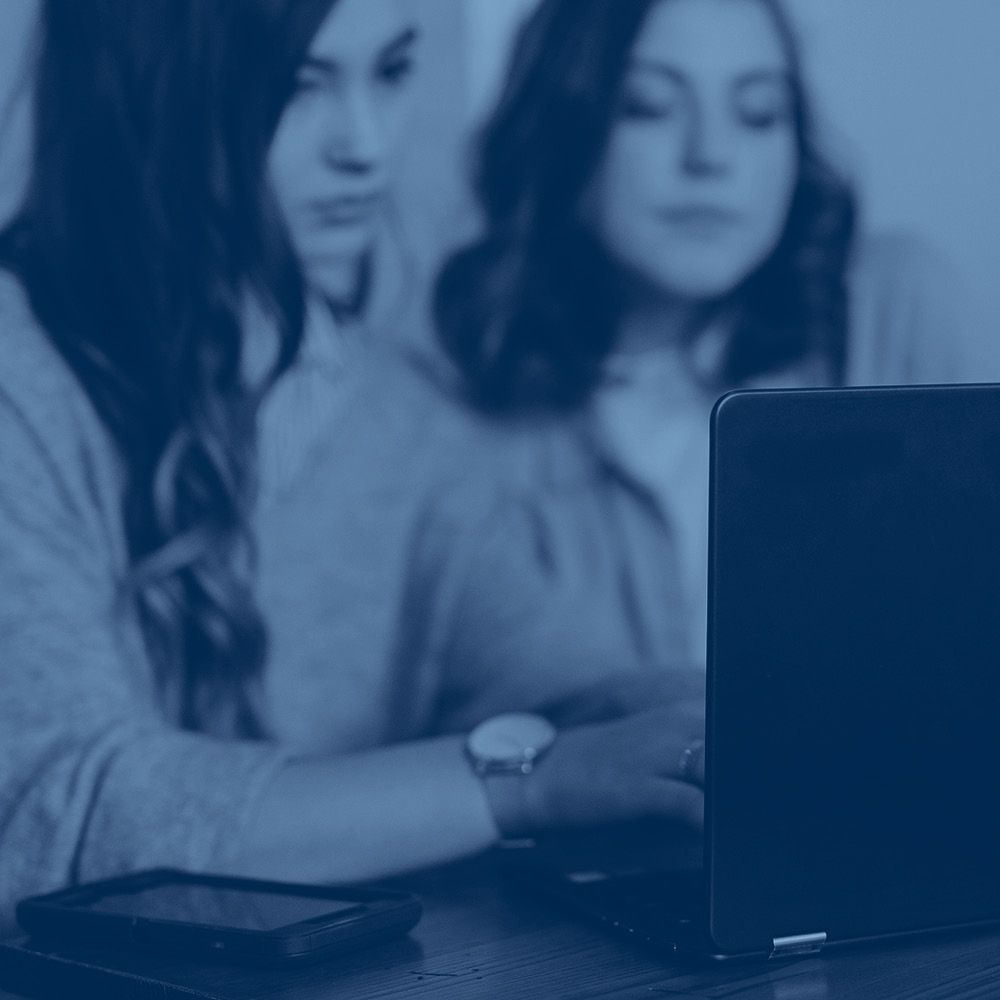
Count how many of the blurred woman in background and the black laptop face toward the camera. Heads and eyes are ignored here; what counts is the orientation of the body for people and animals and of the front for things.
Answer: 1

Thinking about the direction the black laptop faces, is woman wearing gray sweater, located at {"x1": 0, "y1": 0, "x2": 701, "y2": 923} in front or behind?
in front

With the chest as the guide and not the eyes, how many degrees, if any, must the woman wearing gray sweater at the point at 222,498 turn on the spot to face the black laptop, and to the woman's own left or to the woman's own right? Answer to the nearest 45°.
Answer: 0° — they already face it

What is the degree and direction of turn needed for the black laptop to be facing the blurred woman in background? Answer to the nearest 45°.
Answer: approximately 45° to its right

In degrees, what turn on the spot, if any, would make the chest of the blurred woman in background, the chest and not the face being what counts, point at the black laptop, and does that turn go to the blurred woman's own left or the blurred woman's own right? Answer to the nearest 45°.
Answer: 0° — they already face it

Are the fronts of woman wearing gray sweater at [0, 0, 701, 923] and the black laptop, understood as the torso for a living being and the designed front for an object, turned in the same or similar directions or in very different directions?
very different directions

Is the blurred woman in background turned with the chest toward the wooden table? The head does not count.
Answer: yes

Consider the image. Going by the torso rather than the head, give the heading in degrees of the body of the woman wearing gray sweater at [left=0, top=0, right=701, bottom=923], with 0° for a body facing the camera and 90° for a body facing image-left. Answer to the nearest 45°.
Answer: approximately 315°

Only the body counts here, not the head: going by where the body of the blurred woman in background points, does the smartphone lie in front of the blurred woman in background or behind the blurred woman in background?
in front

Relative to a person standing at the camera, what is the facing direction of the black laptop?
facing away from the viewer and to the left of the viewer
